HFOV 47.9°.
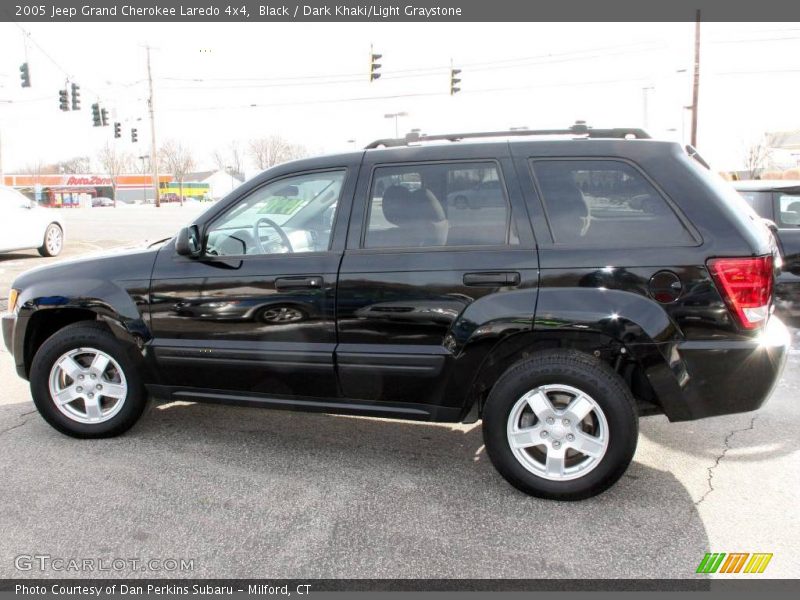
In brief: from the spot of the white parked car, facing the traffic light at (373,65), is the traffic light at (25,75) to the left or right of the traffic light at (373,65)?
left

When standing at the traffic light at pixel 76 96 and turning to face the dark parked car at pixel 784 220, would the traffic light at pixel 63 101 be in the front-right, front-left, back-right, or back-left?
back-right

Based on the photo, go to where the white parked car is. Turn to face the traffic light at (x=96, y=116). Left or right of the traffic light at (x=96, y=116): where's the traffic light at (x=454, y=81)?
right
